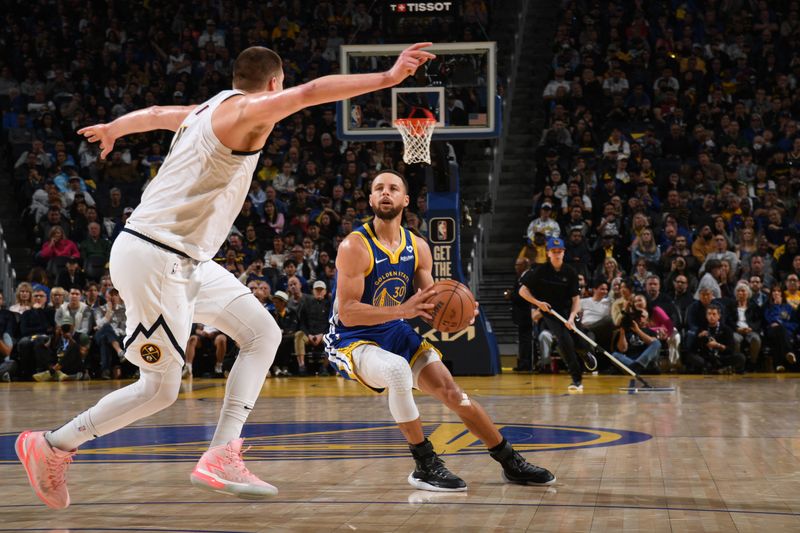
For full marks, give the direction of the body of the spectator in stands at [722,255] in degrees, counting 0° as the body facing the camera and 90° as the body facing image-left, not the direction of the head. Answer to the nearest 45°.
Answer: approximately 0°

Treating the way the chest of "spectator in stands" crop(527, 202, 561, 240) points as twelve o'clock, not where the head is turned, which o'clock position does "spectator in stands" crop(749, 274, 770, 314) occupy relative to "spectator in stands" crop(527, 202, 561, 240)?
"spectator in stands" crop(749, 274, 770, 314) is roughly at 10 o'clock from "spectator in stands" crop(527, 202, 561, 240).

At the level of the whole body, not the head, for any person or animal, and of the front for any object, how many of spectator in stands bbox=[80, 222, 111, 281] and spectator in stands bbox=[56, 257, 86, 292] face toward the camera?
2

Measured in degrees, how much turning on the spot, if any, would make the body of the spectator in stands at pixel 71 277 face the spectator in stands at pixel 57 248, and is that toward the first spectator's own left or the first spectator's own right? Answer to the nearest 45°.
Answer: approximately 180°

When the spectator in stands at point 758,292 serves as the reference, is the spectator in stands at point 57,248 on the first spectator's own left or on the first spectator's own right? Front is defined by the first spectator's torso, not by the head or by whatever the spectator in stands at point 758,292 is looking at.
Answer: on the first spectator's own right

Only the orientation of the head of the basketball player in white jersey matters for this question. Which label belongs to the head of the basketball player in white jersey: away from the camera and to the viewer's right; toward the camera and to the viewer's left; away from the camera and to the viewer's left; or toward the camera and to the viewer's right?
away from the camera and to the viewer's right

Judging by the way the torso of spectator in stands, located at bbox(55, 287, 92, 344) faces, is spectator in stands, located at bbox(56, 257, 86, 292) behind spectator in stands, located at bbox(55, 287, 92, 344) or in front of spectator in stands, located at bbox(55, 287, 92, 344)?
behind

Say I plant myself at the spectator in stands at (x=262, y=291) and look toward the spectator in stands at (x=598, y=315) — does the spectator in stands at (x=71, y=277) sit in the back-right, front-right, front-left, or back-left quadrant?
back-left

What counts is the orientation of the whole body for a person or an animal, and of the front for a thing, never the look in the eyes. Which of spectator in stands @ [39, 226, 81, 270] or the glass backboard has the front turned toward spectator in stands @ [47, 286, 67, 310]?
spectator in stands @ [39, 226, 81, 270]

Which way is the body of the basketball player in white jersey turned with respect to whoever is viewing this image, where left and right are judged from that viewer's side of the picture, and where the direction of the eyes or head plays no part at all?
facing away from the viewer and to the right of the viewer
